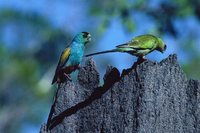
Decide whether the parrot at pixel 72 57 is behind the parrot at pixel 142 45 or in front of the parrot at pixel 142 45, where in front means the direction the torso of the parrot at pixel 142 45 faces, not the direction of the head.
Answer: behind

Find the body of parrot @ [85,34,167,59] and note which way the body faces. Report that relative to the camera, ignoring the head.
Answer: to the viewer's right
